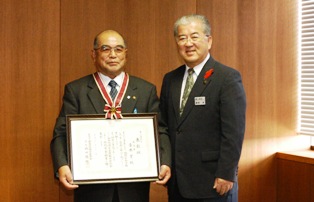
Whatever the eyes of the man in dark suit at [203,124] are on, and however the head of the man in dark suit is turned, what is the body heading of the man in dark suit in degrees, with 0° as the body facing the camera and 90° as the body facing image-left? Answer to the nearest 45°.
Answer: approximately 45°

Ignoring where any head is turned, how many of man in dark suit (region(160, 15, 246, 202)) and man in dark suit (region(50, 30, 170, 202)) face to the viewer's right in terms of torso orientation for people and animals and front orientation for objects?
0

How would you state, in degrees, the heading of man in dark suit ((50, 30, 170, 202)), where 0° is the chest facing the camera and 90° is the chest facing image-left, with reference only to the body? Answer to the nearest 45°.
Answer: approximately 0°

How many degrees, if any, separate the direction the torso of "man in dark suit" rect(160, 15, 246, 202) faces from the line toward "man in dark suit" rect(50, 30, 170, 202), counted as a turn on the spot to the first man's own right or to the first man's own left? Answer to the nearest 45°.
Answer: approximately 45° to the first man's own right

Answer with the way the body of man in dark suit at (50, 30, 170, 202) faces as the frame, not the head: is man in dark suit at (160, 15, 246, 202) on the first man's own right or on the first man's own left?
on the first man's own left
